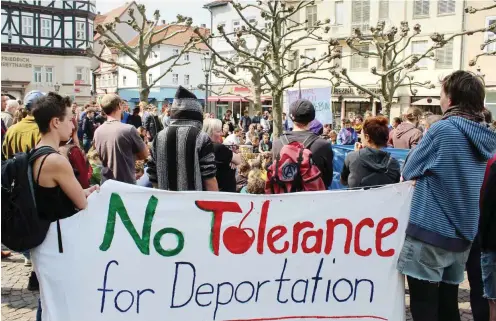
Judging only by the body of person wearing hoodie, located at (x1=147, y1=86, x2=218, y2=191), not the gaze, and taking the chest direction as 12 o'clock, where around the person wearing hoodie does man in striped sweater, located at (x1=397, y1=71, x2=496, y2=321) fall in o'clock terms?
The man in striped sweater is roughly at 4 o'clock from the person wearing hoodie.

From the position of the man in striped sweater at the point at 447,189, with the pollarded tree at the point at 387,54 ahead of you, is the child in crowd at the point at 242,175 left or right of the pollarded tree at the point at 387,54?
left

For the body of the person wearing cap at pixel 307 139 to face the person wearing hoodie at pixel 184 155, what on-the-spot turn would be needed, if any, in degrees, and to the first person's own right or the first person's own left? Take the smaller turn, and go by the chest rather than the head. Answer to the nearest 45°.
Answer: approximately 135° to the first person's own left

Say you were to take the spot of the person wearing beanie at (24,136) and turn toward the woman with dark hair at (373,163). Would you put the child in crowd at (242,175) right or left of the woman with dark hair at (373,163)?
left

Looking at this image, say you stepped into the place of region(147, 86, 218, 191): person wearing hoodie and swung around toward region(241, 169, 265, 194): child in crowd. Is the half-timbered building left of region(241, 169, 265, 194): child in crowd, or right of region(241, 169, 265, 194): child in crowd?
left

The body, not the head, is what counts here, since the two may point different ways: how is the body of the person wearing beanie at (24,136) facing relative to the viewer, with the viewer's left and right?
facing away from the viewer and to the right of the viewer

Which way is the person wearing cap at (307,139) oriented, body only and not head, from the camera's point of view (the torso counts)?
away from the camera

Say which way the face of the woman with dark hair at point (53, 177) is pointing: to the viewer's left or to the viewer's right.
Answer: to the viewer's right

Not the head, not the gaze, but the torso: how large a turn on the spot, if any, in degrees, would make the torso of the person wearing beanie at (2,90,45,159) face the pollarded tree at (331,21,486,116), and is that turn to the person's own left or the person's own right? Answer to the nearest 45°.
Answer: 0° — they already face it

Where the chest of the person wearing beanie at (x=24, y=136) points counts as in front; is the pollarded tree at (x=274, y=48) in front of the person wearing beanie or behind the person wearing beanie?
in front

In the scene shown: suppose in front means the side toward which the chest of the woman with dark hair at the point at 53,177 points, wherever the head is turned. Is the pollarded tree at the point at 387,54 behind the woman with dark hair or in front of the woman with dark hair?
in front

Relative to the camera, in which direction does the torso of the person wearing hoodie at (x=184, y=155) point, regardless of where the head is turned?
away from the camera

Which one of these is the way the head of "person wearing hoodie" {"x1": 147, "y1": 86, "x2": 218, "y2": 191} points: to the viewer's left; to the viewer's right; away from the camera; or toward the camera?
away from the camera

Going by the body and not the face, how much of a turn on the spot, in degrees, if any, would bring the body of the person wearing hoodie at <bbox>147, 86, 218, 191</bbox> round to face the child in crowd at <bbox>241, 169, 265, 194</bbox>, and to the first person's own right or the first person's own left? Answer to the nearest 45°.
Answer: approximately 45° to the first person's own right
